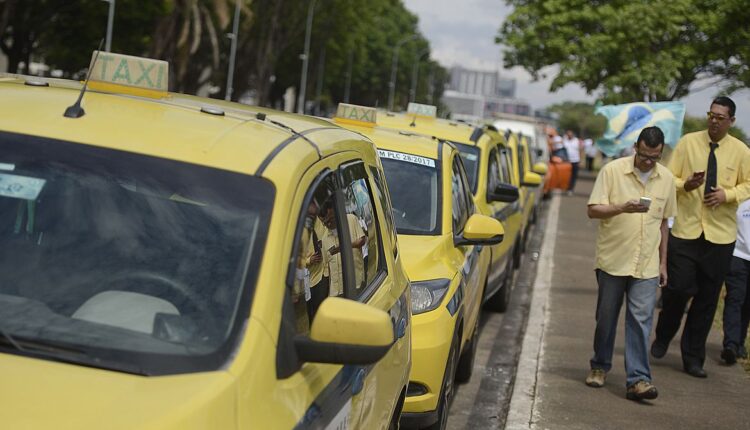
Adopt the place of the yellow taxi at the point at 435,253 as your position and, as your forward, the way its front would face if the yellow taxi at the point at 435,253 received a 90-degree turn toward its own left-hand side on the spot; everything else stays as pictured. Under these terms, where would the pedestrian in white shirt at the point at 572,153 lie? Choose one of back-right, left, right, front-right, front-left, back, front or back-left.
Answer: left

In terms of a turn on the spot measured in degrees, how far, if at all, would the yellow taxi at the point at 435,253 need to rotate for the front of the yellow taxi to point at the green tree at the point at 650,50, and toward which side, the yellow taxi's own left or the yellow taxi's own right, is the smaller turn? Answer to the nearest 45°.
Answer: approximately 180°

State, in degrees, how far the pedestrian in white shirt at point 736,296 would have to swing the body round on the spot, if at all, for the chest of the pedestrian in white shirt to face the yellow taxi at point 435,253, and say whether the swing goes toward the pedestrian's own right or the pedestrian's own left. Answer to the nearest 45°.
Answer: approximately 45° to the pedestrian's own right

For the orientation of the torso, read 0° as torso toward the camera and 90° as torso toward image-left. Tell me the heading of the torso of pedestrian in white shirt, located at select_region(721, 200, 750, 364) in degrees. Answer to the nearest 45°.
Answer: approximately 0°

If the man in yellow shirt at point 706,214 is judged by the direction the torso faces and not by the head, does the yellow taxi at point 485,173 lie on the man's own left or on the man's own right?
on the man's own right

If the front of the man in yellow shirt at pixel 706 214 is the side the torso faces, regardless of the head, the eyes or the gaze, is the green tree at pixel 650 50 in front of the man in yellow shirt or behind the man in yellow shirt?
behind

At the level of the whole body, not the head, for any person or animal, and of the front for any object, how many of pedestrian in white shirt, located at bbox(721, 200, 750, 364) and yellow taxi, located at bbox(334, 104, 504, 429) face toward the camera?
2

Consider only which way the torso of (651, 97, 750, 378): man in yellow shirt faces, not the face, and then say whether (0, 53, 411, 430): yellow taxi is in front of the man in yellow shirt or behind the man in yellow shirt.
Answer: in front

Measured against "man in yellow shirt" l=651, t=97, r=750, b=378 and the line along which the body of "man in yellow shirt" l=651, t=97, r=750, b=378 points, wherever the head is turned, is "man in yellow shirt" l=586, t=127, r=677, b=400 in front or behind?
in front

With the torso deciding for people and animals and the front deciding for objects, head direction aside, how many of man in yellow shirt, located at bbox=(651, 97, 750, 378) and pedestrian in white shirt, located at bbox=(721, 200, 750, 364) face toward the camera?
2
